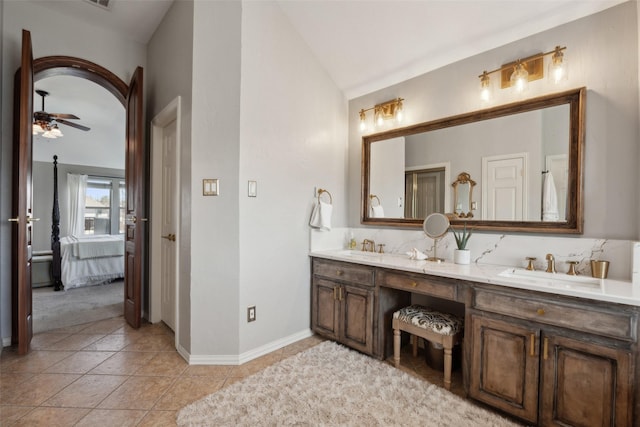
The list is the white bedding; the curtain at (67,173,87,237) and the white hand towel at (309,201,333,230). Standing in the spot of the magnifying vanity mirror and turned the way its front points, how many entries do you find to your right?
3

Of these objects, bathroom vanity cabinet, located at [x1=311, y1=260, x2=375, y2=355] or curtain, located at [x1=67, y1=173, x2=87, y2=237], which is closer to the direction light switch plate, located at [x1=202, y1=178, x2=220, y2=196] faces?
the bathroom vanity cabinet

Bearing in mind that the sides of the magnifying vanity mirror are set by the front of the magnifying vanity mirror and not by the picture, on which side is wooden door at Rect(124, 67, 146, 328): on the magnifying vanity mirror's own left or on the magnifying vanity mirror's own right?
on the magnifying vanity mirror's own right

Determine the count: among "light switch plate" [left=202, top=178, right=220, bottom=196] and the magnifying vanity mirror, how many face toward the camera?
2

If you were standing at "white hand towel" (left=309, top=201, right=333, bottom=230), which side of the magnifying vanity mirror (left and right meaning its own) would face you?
right

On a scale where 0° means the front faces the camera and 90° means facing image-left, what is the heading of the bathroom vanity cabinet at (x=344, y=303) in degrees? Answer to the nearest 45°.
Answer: approximately 45°

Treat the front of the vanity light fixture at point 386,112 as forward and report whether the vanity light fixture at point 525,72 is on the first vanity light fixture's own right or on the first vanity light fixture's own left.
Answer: on the first vanity light fixture's own left
